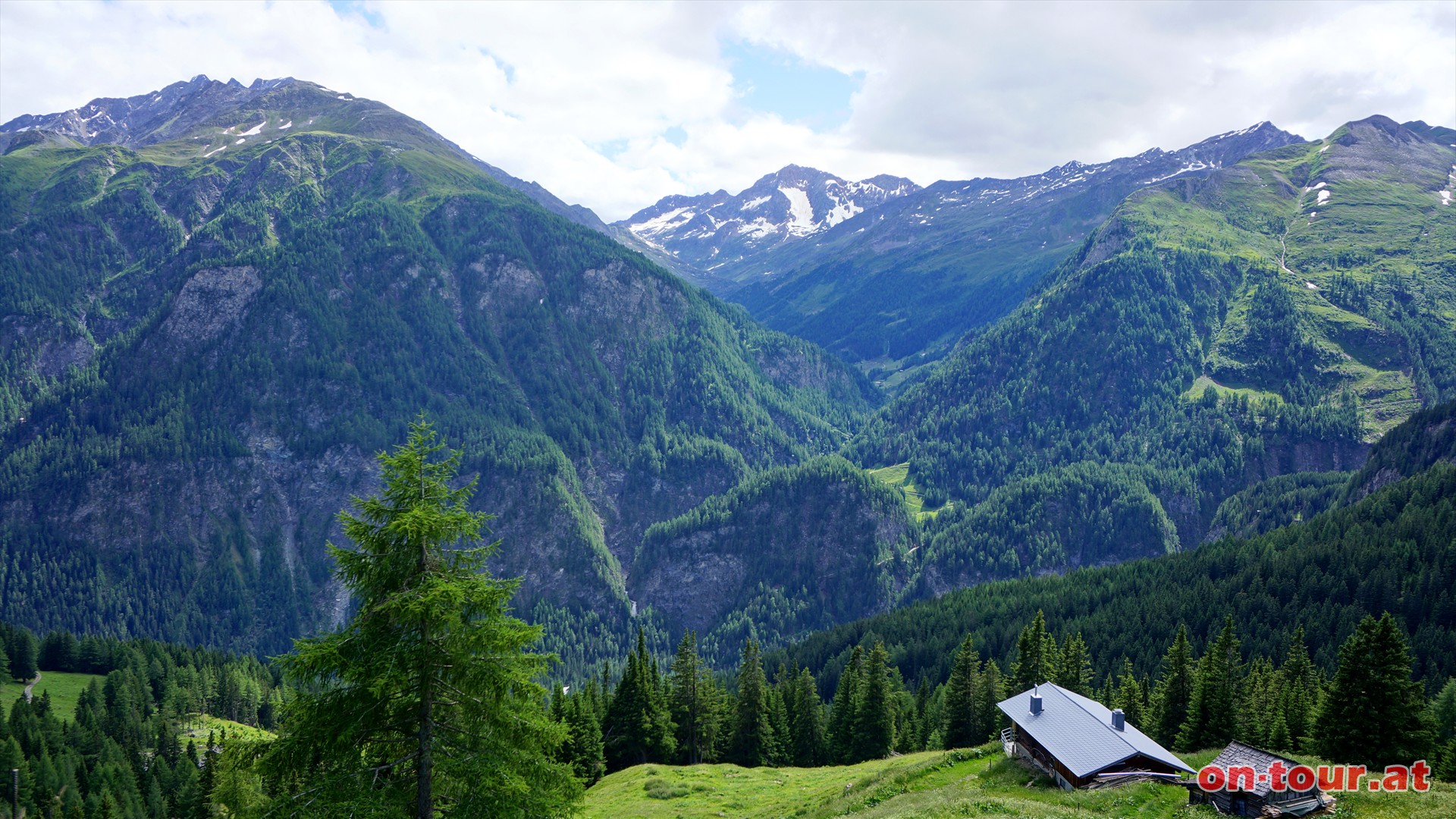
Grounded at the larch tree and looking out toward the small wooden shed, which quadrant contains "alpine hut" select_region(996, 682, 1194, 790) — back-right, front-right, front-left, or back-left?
front-left

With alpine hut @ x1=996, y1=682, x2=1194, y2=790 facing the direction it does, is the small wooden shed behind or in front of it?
behind

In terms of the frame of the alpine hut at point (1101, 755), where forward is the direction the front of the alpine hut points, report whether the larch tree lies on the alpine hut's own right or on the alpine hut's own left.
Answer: on the alpine hut's own left
